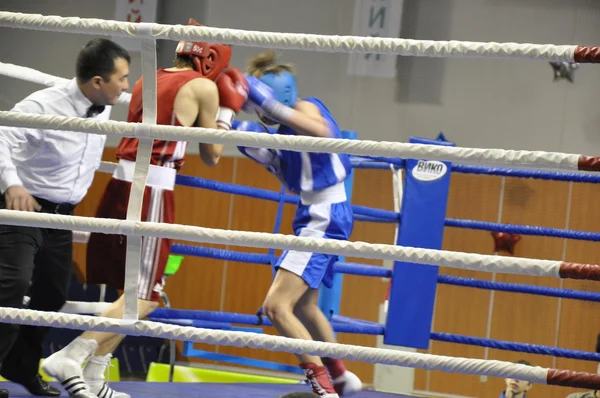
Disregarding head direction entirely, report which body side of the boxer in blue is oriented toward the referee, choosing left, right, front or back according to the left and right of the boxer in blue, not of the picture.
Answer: front

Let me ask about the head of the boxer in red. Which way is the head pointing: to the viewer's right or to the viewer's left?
to the viewer's right

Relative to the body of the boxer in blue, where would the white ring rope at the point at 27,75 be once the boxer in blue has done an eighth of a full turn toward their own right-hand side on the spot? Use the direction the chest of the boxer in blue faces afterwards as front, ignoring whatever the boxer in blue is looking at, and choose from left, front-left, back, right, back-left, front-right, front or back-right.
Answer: front-left

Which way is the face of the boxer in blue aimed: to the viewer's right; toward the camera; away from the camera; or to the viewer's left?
to the viewer's left

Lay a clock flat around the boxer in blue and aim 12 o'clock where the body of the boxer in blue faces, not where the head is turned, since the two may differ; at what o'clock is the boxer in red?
The boxer in red is roughly at 11 o'clock from the boxer in blue.

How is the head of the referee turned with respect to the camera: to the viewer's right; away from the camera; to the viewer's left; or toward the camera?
to the viewer's right

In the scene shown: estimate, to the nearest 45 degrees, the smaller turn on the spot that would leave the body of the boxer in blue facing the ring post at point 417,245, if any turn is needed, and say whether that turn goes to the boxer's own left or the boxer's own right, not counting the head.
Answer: approximately 135° to the boxer's own right

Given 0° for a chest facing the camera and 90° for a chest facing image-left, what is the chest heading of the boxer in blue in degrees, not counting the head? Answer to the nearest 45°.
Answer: approximately 90°
